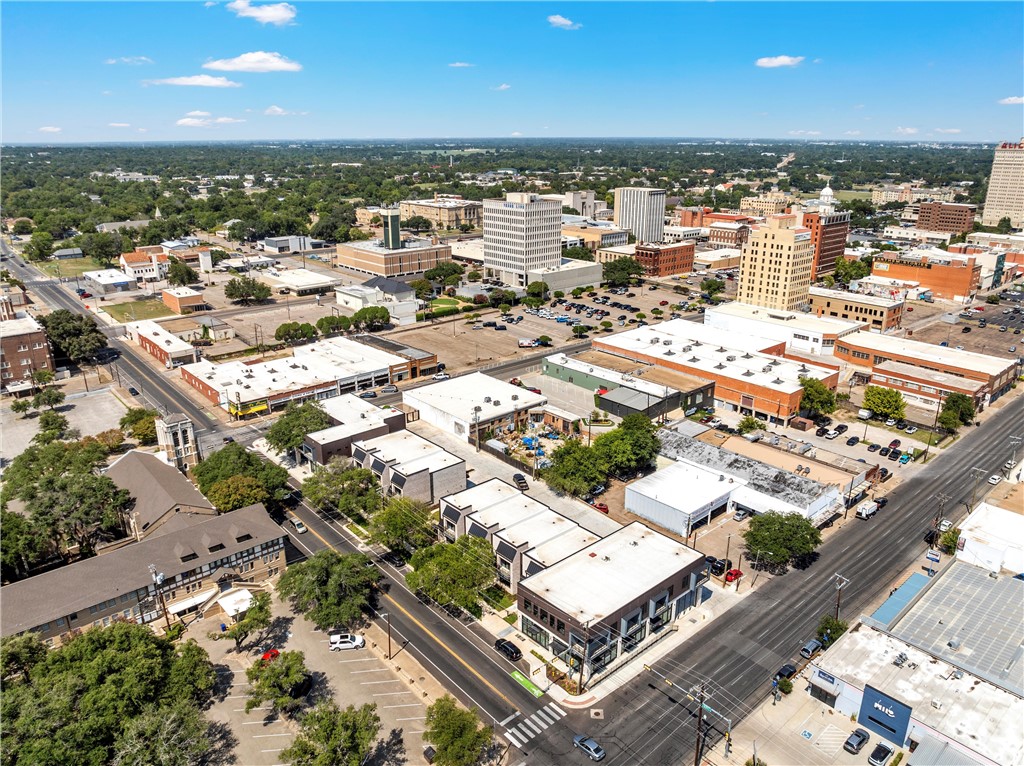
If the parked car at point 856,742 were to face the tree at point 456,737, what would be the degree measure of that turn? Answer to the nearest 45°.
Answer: approximately 180°

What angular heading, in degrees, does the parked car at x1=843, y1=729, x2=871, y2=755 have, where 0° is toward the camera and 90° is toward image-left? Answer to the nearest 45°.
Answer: approximately 225°

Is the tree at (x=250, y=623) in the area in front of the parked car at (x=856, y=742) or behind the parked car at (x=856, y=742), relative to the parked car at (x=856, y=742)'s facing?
behind

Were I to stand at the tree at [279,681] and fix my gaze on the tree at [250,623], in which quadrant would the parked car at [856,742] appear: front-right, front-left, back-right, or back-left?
back-right

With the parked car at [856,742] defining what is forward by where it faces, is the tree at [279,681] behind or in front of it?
behind

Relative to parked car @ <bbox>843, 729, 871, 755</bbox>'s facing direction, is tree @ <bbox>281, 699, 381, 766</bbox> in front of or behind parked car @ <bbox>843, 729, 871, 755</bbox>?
behind
